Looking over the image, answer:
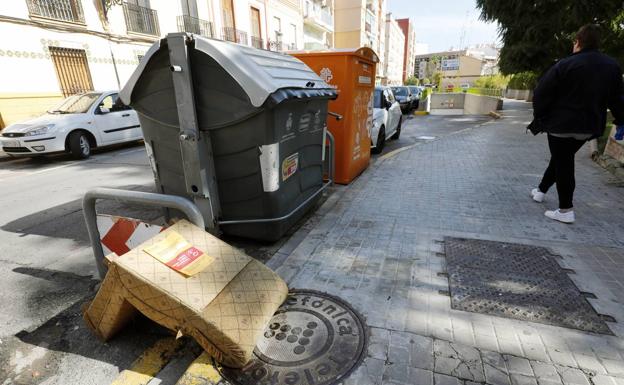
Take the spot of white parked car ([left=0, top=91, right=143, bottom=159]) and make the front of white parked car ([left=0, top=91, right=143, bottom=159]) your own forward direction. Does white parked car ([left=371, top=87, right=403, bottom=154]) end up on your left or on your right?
on your left

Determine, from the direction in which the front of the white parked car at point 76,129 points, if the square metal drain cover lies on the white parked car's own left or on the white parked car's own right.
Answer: on the white parked car's own left

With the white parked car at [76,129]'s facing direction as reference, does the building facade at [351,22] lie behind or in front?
behind

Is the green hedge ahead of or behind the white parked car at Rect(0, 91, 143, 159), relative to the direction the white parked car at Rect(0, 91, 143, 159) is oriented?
behind

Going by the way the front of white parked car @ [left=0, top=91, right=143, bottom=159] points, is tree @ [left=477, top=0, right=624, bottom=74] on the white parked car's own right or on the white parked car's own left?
on the white parked car's own left

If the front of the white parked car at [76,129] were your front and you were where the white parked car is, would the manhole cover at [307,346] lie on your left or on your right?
on your left

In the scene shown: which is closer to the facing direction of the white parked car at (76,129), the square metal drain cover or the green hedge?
the square metal drain cover

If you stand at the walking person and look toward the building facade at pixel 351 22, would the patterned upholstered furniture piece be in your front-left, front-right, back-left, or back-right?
back-left

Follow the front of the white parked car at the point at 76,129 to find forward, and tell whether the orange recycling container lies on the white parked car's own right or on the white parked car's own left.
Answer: on the white parked car's own left

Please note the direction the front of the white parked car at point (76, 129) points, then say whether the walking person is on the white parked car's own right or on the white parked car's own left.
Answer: on the white parked car's own left

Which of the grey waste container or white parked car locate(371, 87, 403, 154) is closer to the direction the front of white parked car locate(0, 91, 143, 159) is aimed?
the grey waste container

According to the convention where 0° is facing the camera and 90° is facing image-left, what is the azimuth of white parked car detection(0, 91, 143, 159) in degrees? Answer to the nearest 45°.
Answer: approximately 45°
